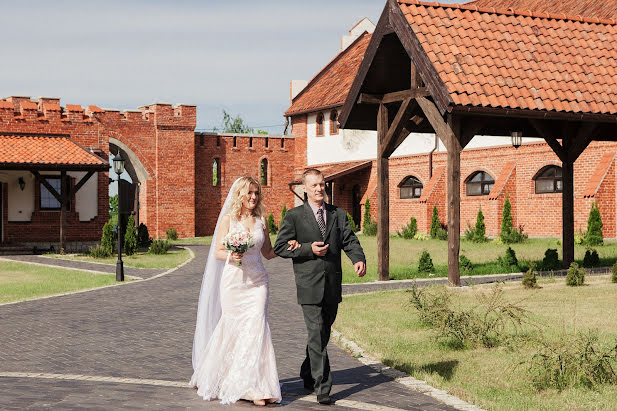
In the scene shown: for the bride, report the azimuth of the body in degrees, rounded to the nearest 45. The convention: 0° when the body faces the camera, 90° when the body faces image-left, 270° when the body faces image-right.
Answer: approximately 315°

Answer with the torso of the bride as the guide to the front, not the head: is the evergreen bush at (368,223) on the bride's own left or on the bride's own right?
on the bride's own left

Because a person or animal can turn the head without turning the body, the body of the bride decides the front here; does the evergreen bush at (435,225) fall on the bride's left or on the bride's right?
on the bride's left

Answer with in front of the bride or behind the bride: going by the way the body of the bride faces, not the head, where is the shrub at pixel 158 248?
behind

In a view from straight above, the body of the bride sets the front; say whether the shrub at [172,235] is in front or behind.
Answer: behind

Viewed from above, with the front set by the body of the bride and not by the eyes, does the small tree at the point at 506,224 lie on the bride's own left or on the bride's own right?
on the bride's own left
